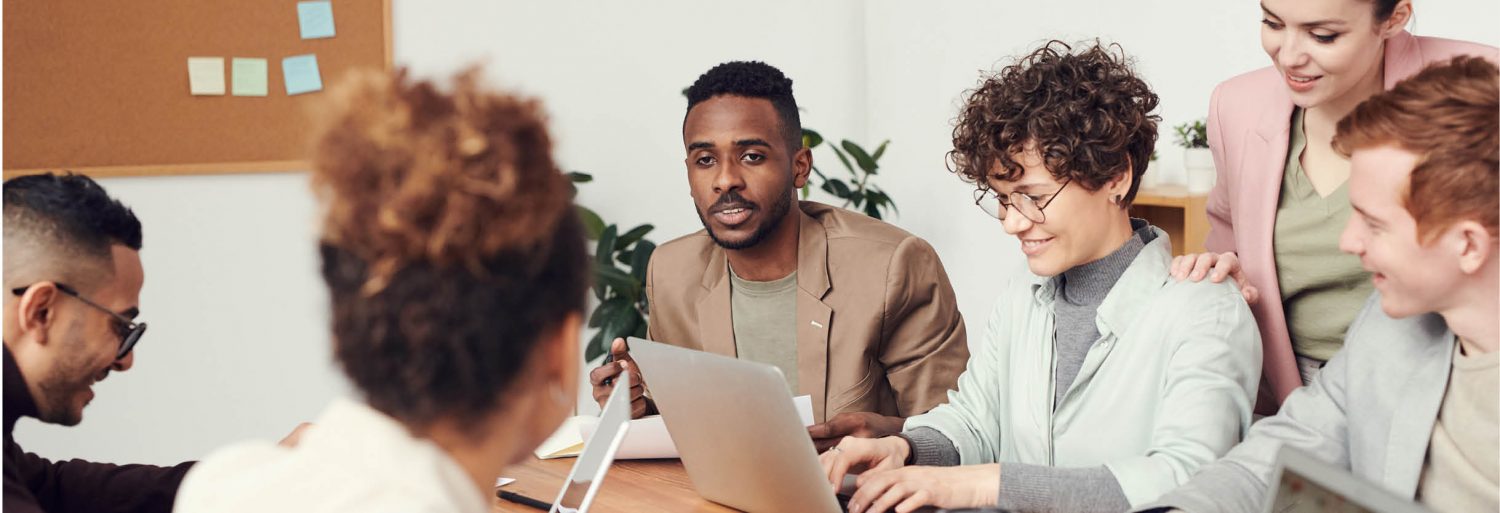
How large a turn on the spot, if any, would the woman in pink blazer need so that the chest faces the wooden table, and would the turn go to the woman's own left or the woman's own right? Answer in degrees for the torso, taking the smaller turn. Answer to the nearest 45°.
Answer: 0° — they already face it

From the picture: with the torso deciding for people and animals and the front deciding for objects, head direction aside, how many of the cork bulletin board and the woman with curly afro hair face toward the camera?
1

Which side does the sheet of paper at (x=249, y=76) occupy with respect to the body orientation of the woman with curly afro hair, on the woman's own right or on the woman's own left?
on the woman's own left

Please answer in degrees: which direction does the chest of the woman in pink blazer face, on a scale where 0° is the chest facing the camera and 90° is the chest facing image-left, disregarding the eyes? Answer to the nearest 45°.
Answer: approximately 45°

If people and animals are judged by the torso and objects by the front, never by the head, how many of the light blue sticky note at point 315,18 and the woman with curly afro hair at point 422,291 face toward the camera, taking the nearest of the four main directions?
1

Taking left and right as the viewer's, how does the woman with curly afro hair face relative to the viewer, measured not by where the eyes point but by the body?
facing away from the viewer and to the right of the viewer

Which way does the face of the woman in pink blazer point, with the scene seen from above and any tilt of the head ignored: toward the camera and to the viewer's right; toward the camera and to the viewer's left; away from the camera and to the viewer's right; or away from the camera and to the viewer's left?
toward the camera and to the viewer's left

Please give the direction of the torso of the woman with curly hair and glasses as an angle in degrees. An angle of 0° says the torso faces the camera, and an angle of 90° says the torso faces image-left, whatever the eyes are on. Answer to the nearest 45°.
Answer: approximately 45°

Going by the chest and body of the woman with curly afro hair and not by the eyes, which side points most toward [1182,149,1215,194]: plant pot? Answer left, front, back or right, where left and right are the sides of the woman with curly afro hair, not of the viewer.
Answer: front
